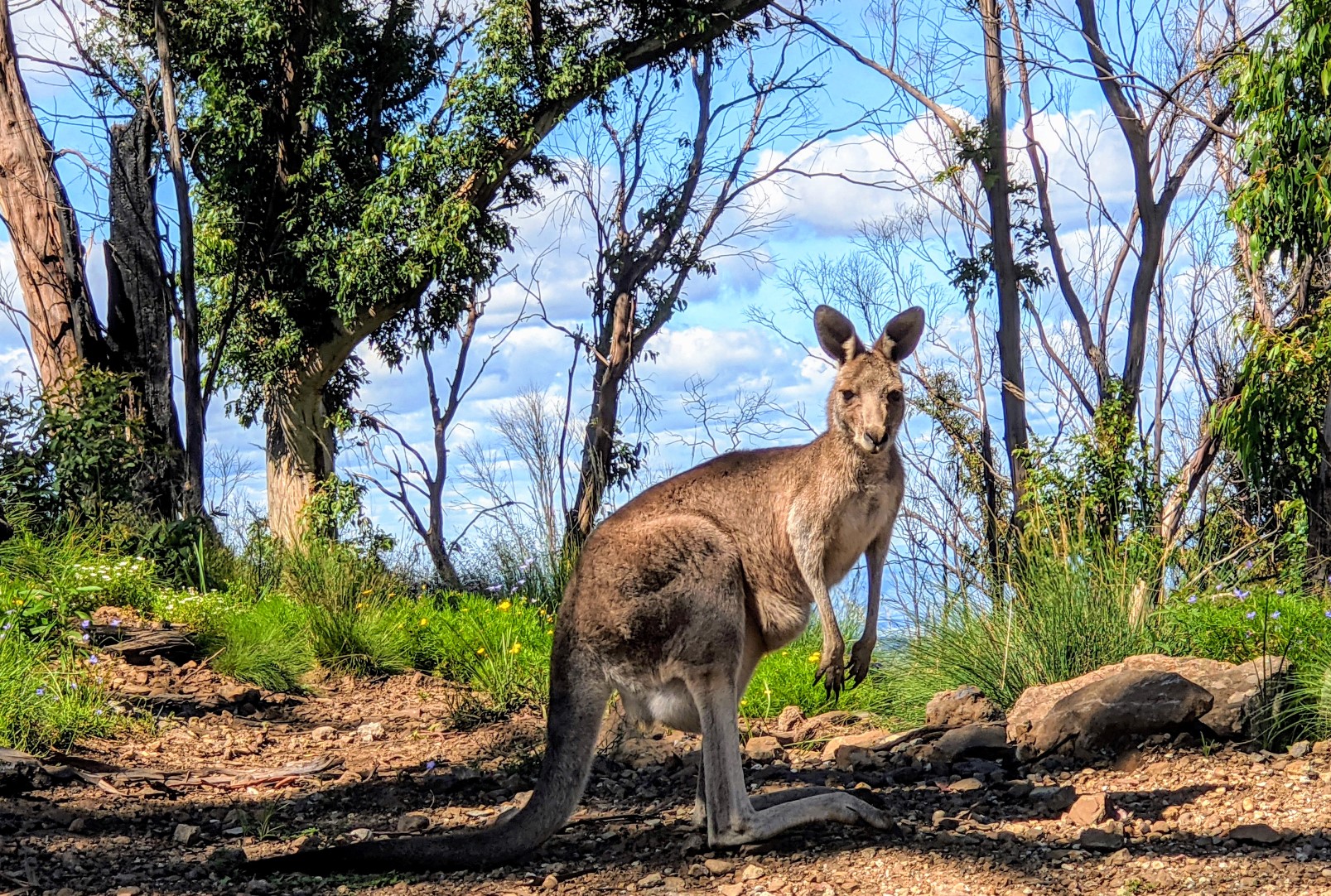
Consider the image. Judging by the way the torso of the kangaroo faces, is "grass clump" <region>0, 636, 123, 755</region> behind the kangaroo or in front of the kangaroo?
behind

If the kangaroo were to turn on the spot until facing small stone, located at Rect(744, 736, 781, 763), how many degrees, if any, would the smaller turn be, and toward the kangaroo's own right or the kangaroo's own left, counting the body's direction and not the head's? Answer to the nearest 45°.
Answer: approximately 90° to the kangaroo's own left

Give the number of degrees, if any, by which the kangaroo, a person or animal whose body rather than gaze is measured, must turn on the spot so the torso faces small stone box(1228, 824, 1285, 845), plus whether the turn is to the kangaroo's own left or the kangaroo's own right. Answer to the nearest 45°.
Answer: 0° — it already faces it

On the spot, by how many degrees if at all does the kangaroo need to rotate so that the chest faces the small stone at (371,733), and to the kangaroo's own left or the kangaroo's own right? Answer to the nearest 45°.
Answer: approximately 135° to the kangaroo's own left

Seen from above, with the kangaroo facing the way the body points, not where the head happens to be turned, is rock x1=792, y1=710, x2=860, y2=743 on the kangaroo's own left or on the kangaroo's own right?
on the kangaroo's own left

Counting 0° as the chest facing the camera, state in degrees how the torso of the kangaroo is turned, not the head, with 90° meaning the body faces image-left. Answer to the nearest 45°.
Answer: approximately 270°

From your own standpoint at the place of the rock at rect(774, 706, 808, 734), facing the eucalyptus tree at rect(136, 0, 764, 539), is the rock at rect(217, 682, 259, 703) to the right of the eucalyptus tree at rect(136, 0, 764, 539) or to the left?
left

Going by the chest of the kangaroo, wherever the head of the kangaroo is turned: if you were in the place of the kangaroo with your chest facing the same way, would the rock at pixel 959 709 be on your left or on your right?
on your left

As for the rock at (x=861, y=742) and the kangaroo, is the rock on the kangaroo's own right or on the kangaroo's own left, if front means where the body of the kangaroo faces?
on the kangaroo's own left

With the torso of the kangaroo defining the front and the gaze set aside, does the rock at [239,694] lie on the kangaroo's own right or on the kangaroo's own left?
on the kangaroo's own left
